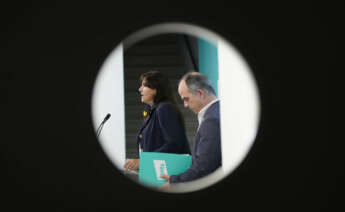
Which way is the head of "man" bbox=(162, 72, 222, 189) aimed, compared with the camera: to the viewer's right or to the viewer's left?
to the viewer's left

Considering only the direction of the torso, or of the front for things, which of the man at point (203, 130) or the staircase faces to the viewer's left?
the man

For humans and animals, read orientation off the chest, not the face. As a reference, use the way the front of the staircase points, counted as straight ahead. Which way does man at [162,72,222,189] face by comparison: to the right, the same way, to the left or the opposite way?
to the right

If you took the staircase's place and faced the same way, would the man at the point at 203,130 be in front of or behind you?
in front

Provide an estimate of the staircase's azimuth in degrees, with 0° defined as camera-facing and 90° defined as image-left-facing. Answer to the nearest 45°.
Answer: approximately 0°

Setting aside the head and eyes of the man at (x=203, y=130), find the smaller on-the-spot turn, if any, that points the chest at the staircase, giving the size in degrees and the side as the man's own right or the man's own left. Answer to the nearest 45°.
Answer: approximately 90° to the man's own right

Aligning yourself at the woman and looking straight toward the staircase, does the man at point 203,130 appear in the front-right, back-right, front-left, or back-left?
back-right

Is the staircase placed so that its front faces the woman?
yes

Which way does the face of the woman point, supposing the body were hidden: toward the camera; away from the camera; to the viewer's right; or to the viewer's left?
to the viewer's left

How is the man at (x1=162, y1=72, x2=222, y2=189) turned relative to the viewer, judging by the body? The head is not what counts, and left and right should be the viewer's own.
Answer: facing to the left of the viewer
